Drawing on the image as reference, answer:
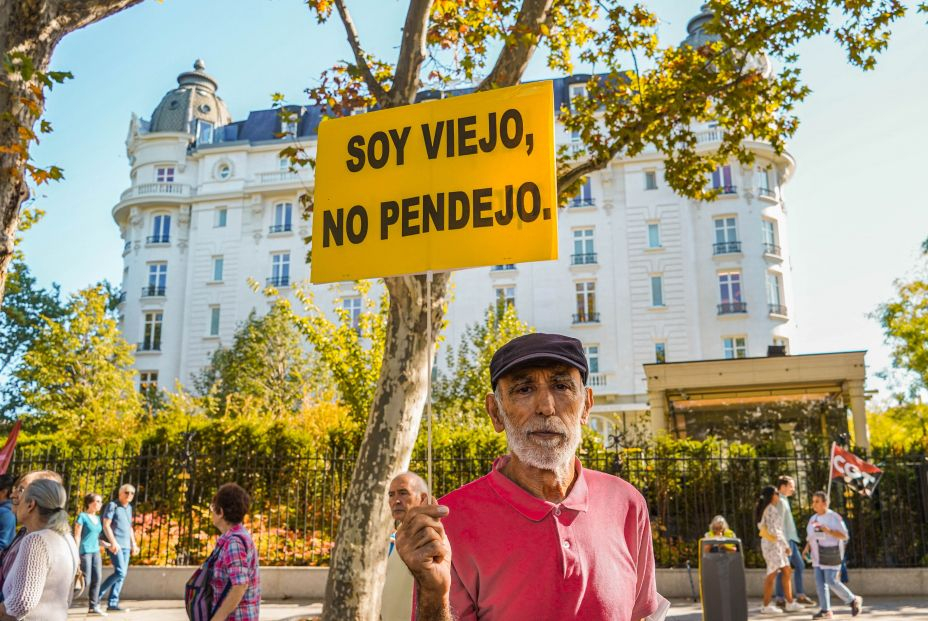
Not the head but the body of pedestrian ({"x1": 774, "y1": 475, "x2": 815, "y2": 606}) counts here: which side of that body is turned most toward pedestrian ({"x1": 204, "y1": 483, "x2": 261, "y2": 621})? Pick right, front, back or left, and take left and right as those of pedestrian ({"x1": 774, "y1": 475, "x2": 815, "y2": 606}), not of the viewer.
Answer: right

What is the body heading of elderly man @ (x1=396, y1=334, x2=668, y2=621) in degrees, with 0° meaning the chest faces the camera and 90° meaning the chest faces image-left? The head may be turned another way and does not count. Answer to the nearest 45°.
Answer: approximately 0°

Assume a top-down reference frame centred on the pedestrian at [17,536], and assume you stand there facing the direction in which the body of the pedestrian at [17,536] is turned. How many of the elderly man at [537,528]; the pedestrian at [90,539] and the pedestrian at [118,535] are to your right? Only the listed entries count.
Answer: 2

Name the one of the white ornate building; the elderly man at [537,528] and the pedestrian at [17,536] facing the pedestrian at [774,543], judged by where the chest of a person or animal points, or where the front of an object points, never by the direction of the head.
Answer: the white ornate building

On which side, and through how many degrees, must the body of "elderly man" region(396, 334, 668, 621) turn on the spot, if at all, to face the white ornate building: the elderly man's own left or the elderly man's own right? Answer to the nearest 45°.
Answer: approximately 180°

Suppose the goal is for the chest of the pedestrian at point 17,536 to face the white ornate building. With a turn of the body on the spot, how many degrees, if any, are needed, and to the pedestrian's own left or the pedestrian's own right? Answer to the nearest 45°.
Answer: approximately 135° to the pedestrian's own right

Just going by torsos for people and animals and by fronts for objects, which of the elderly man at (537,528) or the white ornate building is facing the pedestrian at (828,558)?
the white ornate building

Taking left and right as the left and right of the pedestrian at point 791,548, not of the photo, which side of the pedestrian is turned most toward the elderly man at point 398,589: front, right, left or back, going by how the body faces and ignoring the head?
right

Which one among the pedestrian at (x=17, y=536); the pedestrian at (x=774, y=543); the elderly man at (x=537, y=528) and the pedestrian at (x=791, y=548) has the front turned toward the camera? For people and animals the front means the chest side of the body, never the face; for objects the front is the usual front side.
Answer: the elderly man
